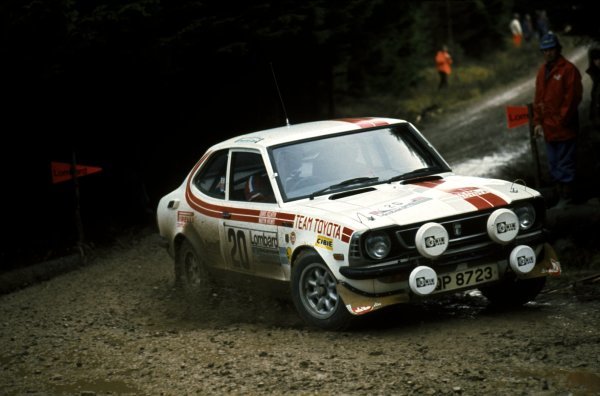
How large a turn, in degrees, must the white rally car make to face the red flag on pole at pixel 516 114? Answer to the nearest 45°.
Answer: approximately 90° to its left

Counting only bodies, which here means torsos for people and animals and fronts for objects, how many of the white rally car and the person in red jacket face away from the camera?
0

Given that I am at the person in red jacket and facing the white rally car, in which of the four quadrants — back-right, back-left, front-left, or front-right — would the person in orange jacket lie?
back-right

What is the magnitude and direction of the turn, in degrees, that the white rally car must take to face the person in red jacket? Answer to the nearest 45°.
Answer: approximately 90° to its left

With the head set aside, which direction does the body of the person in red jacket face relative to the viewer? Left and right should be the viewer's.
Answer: facing the viewer and to the left of the viewer

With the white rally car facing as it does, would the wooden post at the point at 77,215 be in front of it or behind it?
behind

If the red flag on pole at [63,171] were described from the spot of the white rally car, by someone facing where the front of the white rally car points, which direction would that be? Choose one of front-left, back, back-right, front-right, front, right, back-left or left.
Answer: back

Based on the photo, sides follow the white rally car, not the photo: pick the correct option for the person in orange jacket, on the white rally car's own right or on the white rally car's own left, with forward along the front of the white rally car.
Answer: on the white rally car's own left

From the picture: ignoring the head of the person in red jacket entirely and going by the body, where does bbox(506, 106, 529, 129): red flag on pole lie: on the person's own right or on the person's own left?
on the person's own right

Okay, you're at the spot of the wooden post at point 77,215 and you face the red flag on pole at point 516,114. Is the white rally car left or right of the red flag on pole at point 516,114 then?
right
